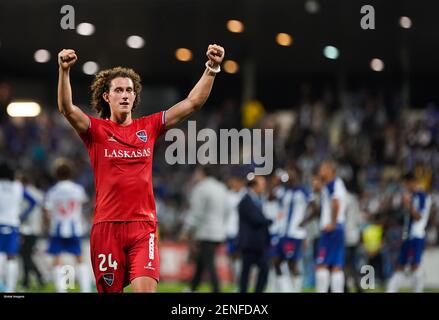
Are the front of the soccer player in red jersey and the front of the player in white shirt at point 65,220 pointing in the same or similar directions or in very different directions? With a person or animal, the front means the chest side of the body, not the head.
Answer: very different directions

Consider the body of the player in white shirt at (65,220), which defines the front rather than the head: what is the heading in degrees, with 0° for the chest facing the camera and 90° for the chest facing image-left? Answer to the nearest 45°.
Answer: approximately 180°

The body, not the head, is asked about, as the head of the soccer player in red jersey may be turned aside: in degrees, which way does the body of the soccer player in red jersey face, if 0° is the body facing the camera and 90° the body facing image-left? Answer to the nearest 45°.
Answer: approximately 0°

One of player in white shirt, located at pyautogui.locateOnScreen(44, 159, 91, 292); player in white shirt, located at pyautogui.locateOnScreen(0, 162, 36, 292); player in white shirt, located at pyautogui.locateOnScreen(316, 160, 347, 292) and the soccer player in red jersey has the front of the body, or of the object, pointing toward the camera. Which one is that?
the soccer player in red jersey

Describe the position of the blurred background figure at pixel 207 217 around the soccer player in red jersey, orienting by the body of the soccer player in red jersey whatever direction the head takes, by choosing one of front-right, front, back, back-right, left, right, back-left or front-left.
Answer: back

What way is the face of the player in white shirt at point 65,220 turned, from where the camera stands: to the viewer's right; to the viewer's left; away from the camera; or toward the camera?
away from the camera

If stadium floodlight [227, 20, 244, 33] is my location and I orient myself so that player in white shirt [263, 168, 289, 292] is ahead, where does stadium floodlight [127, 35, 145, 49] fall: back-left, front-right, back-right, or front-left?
back-right
